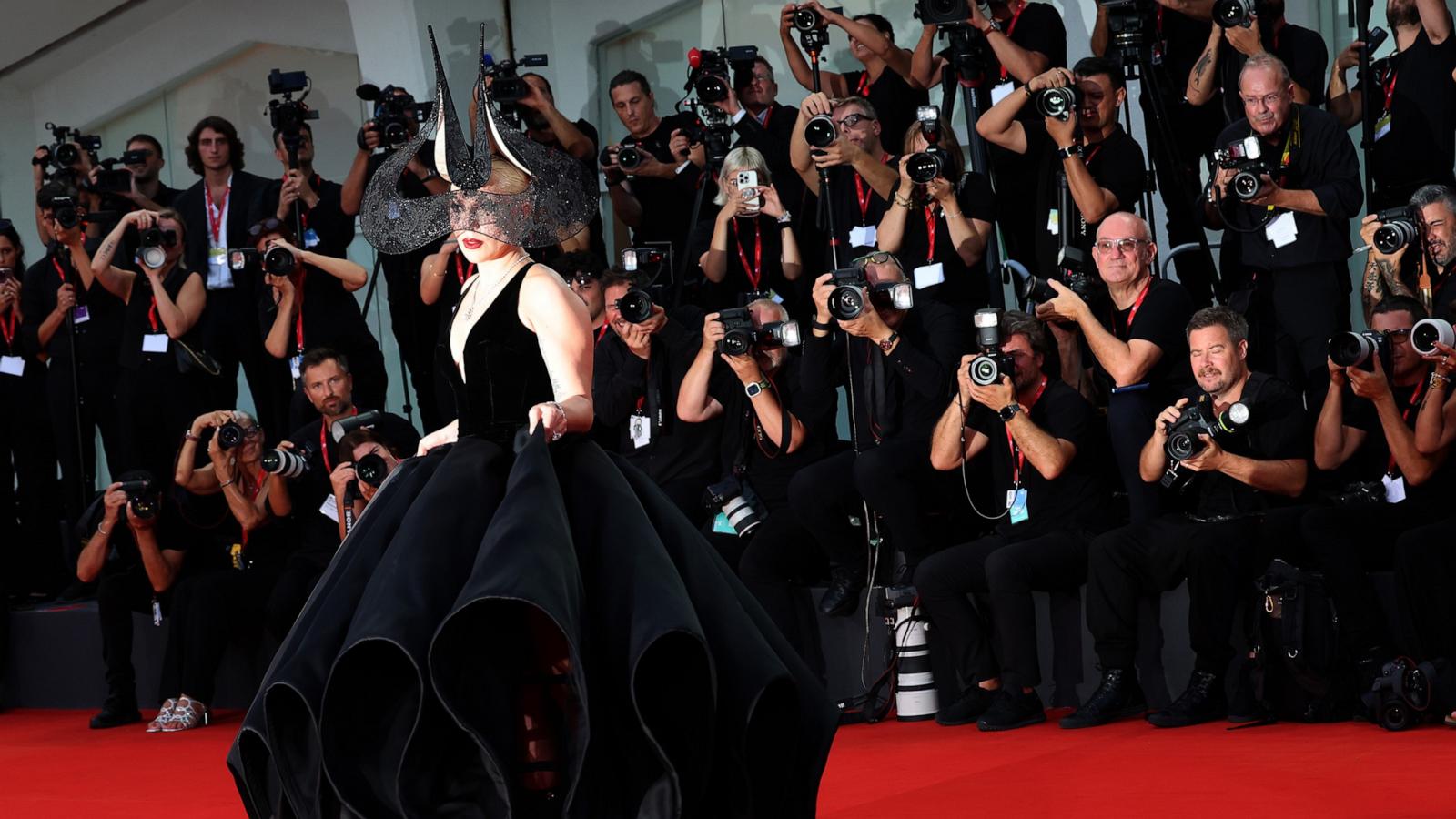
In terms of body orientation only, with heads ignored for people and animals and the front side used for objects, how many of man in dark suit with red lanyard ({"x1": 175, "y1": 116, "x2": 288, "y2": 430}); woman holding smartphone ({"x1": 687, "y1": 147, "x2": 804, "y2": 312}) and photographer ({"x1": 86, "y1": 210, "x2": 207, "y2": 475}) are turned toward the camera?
3

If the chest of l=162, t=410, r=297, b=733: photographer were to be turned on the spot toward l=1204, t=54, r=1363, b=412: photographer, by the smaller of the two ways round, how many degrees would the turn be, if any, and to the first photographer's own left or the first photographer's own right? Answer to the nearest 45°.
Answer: approximately 90° to the first photographer's own left

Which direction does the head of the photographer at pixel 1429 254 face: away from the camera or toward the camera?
toward the camera

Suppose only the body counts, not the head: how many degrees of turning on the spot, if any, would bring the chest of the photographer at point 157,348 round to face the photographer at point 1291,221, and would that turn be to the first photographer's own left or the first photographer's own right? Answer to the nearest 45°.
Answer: approximately 45° to the first photographer's own left

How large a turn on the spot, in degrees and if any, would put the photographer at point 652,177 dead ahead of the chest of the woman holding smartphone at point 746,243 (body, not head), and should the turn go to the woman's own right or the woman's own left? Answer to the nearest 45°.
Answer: approximately 135° to the woman's own right

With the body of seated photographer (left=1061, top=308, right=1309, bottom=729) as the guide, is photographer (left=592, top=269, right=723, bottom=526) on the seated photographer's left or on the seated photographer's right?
on the seated photographer's right

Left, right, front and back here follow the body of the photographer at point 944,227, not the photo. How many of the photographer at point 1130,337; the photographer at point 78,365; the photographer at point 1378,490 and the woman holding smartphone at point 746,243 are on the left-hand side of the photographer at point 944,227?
2

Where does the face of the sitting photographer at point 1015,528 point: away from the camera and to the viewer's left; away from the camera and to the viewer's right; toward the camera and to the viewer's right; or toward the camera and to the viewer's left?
toward the camera and to the viewer's left

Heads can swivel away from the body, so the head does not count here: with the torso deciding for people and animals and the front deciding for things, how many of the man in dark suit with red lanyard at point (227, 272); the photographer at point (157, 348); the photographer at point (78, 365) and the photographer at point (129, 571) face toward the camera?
4

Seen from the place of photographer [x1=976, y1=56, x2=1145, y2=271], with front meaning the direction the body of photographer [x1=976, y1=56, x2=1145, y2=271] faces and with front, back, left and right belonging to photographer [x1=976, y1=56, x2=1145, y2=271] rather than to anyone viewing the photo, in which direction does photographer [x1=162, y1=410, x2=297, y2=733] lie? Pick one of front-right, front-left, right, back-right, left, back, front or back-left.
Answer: front-right

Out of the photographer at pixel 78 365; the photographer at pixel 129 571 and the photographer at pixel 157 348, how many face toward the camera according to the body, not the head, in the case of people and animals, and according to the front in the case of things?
3

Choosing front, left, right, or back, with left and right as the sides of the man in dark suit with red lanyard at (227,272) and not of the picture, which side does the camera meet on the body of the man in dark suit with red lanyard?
front

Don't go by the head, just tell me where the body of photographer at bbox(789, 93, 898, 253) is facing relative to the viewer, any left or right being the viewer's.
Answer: facing the viewer and to the left of the viewer

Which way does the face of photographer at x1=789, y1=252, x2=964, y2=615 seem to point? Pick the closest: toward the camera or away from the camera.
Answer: toward the camera

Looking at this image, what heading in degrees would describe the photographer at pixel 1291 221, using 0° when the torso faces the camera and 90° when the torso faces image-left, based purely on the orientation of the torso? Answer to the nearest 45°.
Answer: approximately 45°

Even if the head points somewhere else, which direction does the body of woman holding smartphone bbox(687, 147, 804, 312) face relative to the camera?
toward the camera
